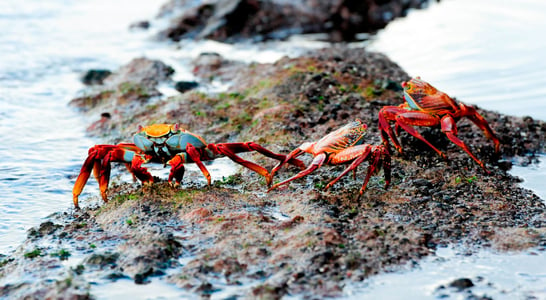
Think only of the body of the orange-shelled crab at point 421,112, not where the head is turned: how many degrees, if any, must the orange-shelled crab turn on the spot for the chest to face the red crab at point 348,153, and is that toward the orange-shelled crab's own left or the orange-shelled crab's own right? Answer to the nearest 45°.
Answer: approximately 45° to the orange-shelled crab's own left

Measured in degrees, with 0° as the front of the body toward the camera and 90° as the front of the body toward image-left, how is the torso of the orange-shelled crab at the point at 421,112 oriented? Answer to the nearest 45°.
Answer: approximately 90°

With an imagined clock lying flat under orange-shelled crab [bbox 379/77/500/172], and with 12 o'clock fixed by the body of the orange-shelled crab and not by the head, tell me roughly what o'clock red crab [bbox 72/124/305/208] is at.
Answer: The red crab is roughly at 11 o'clock from the orange-shelled crab.

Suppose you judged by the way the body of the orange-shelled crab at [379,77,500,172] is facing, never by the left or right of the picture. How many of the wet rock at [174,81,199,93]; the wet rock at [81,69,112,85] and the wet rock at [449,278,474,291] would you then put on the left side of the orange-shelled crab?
1

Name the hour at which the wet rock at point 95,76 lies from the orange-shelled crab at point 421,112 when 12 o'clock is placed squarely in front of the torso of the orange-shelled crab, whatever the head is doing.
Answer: The wet rock is roughly at 1 o'clock from the orange-shelled crab.

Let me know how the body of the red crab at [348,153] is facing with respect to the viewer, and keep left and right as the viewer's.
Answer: facing to the right of the viewer

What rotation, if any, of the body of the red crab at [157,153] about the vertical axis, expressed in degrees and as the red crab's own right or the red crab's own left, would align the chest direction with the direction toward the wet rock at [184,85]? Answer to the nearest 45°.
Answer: approximately 180°

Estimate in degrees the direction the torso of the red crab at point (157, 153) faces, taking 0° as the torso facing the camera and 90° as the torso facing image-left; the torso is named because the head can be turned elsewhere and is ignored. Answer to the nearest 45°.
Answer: approximately 0°

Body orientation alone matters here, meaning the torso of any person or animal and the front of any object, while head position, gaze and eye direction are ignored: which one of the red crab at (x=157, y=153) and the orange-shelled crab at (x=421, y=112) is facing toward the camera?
the red crab

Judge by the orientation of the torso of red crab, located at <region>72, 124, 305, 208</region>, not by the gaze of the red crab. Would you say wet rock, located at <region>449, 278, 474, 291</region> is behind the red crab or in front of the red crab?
in front

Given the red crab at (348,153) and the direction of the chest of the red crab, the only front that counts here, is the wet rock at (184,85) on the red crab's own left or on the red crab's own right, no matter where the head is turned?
on the red crab's own left

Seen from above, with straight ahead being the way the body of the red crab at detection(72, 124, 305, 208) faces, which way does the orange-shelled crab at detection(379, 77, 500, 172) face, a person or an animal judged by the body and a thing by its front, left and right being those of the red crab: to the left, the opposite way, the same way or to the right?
to the right
